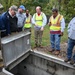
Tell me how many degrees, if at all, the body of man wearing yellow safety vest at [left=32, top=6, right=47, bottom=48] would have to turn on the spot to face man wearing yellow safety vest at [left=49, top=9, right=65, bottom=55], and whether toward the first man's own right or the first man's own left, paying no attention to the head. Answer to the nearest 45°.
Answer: approximately 45° to the first man's own left

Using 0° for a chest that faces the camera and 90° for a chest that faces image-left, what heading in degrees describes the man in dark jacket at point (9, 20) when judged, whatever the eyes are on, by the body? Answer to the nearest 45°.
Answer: approximately 315°

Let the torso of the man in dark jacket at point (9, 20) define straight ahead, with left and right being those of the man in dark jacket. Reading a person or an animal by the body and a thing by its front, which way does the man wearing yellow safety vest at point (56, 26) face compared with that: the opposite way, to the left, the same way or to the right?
to the right
